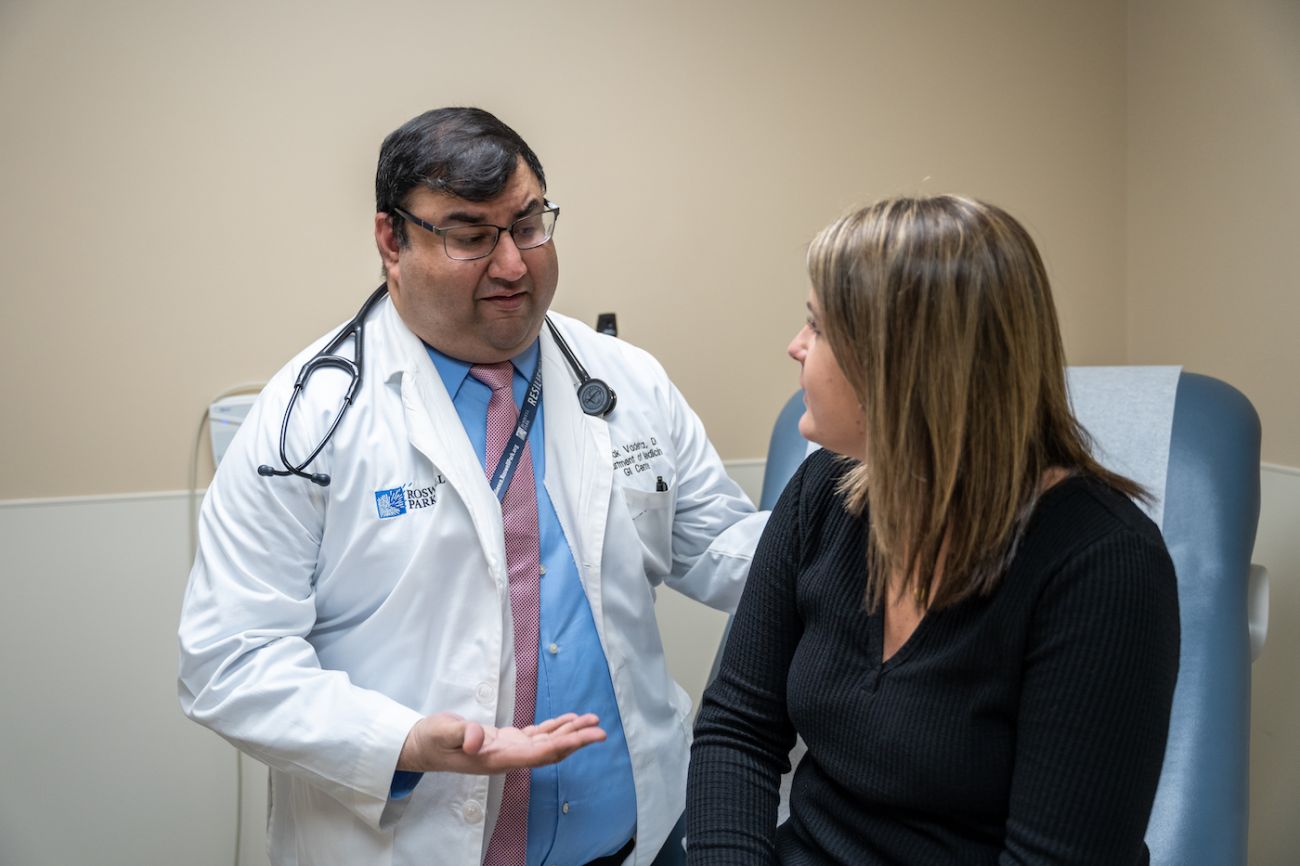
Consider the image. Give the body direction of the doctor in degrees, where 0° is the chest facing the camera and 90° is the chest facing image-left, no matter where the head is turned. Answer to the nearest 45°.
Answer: approximately 315°

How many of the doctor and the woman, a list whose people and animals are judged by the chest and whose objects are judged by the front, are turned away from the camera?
0

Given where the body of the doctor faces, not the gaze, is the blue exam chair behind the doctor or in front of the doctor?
in front

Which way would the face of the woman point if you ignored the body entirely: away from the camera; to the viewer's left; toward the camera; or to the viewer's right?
to the viewer's left

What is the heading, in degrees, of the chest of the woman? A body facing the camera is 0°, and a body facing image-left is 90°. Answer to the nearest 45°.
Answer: approximately 45°

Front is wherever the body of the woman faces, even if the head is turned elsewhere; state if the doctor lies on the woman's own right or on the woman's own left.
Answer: on the woman's own right

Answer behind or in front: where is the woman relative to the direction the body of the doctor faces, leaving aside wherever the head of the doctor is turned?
in front

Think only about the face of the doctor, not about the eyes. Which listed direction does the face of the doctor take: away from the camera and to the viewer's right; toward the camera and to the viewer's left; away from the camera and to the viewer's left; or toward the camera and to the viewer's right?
toward the camera and to the viewer's right
